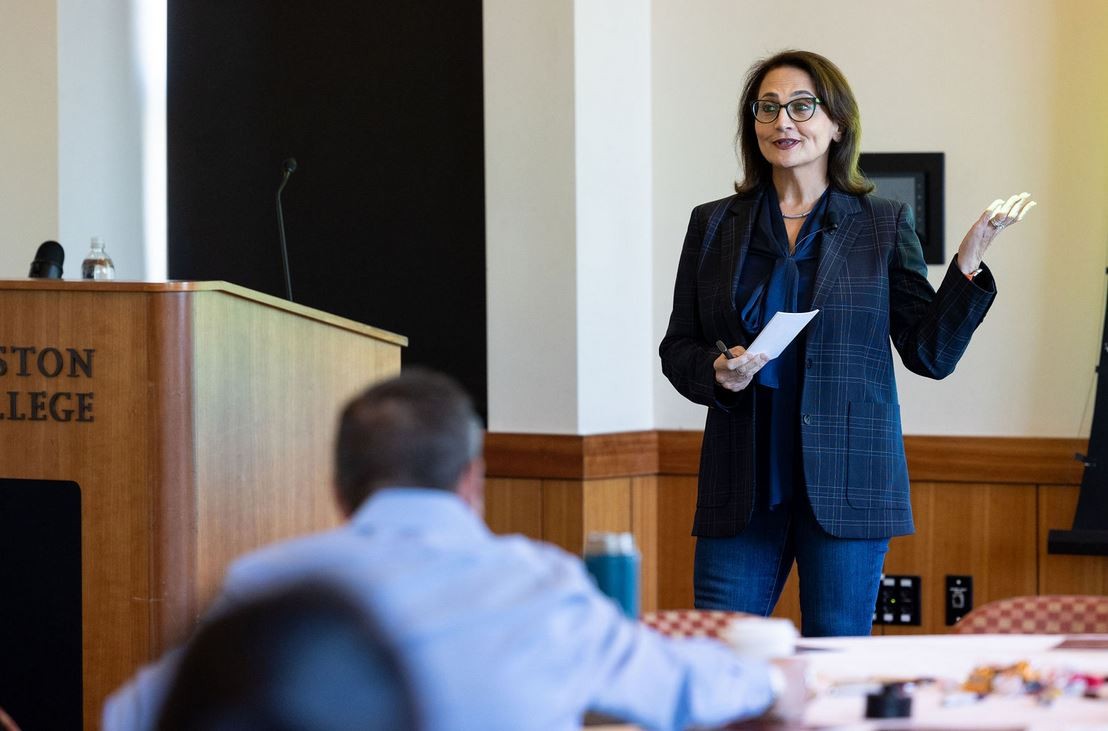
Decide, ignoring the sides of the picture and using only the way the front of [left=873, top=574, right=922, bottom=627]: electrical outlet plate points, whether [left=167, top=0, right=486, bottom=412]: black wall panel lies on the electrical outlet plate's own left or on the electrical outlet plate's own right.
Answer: on the electrical outlet plate's own right

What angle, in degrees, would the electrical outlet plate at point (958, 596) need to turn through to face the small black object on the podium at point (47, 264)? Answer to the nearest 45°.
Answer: approximately 45° to its right

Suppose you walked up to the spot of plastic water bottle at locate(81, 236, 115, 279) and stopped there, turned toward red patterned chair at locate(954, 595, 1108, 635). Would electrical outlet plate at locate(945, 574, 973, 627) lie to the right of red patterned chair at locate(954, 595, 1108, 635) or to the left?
left

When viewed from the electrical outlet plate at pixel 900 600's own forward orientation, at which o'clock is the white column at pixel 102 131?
The white column is roughly at 3 o'clock from the electrical outlet plate.

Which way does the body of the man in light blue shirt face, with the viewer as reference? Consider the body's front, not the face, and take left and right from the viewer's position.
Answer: facing away from the viewer

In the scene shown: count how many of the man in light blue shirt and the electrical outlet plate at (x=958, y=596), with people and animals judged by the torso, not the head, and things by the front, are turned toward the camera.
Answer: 1

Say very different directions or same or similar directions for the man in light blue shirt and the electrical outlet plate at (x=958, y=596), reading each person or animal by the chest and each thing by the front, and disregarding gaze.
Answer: very different directions

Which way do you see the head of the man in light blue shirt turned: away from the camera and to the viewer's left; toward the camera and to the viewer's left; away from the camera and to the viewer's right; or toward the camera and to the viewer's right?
away from the camera and to the viewer's right

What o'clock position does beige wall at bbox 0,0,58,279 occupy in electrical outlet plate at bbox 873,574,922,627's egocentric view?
The beige wall is roughly at 3 o'clock from the electrical outlet plate.
